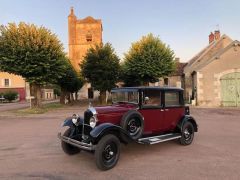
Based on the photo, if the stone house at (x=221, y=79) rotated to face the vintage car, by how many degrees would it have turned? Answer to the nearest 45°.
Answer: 0° — it already faces it

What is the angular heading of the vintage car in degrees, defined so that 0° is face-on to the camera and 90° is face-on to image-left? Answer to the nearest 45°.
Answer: approximately 45°

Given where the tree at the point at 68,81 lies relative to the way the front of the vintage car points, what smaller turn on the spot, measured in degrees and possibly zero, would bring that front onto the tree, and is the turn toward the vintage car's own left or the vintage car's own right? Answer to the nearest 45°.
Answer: approximately 135° to the vintage car's own right

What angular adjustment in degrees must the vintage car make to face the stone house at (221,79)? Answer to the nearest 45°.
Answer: approximately 180°

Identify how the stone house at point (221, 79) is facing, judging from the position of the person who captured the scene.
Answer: facing the viewer

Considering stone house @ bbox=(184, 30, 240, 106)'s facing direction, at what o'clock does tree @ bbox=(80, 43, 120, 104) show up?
The tree is roughly at 3 o'clock from the stone house.

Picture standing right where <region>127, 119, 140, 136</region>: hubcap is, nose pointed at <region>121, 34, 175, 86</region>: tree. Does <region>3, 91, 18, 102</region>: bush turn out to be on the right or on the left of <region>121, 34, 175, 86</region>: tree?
left

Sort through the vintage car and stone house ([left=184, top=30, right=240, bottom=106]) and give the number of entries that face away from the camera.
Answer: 0

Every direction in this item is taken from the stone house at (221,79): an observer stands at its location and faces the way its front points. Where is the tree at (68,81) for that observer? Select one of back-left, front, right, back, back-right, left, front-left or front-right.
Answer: right

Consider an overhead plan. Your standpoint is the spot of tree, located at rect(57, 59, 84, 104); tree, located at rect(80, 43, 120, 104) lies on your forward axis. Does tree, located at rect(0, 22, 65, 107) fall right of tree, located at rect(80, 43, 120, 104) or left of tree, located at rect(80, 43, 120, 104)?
right

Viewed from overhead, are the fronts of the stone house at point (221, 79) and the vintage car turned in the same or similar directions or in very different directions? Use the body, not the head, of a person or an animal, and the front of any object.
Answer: same or similar directions

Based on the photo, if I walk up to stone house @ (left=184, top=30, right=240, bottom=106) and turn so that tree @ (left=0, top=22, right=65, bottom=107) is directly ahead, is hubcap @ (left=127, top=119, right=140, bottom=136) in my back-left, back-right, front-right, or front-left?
front-left

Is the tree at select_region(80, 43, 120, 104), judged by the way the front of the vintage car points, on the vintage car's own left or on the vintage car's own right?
on the vintage car's own right

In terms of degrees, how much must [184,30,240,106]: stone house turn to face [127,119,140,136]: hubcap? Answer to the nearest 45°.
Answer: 0° — it already faces it

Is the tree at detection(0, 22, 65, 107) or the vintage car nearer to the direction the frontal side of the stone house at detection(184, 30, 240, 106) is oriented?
the vintage car

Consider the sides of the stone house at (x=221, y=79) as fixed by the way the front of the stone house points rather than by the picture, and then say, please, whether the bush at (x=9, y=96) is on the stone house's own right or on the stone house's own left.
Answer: on the stone house's own right

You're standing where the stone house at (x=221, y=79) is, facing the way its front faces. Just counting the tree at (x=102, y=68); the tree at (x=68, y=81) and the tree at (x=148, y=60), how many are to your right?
3
